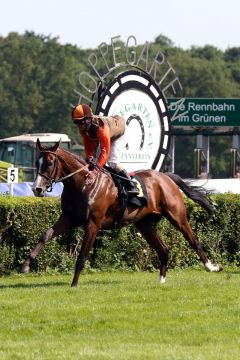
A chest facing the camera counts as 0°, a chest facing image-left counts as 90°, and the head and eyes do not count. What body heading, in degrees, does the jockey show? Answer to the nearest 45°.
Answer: approximately 45°

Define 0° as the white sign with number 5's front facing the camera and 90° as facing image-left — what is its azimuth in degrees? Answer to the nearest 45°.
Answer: approximately 0°

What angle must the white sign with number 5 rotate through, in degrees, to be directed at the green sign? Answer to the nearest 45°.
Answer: approximately 135° to its left

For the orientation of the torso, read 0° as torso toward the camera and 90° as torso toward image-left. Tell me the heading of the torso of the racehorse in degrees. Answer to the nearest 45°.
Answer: approximately 45°

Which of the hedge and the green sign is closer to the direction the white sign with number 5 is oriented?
the hedge

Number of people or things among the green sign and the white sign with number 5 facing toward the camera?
2
